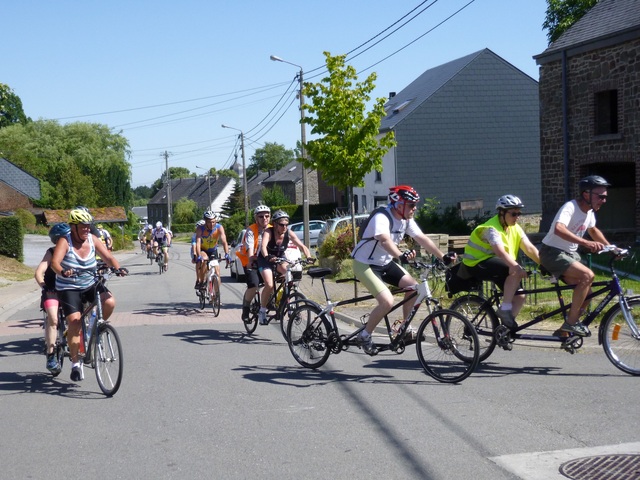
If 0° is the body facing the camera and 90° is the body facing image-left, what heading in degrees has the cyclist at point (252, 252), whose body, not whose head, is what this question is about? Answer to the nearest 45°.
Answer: approximately 315°

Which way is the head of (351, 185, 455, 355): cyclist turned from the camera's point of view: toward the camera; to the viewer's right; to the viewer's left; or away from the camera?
to the viewer's right

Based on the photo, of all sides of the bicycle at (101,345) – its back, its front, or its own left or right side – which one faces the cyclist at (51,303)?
back

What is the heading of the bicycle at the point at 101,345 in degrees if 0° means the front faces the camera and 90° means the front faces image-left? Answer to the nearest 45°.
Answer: approximately 315°

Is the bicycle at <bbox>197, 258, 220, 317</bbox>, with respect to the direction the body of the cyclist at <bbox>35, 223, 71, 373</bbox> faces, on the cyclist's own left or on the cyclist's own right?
on the cyclist's own left

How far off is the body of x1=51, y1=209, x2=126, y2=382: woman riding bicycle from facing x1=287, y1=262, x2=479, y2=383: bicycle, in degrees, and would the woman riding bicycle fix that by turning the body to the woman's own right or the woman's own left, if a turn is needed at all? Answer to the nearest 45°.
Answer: approximately 45° to the woman's own left

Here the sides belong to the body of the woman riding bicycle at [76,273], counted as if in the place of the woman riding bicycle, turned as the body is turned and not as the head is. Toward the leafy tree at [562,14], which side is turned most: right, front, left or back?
left

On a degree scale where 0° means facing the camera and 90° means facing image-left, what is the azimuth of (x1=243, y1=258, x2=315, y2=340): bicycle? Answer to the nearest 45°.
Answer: approximately 315°
